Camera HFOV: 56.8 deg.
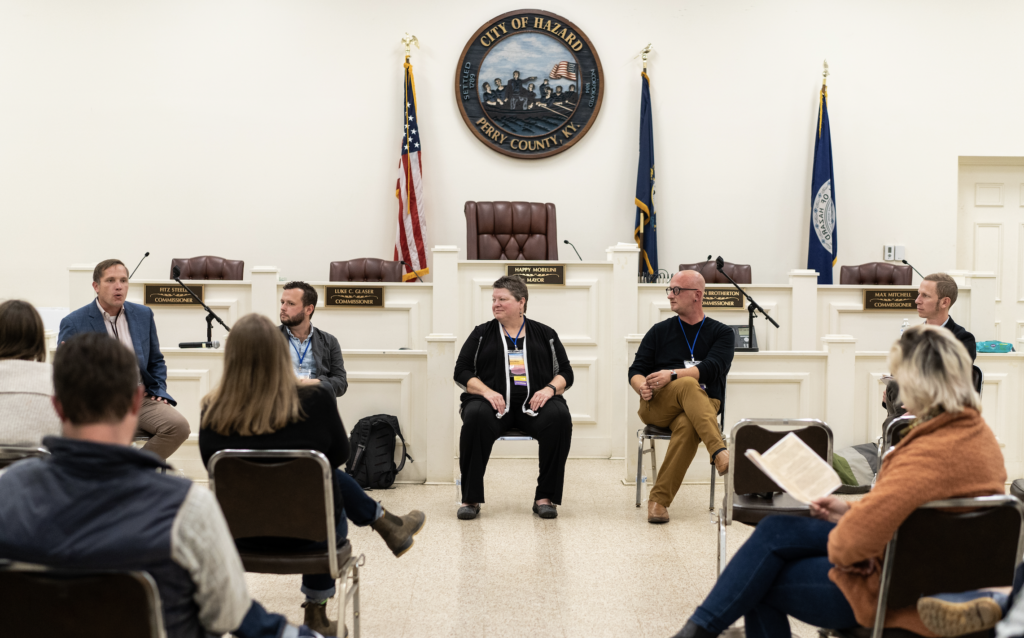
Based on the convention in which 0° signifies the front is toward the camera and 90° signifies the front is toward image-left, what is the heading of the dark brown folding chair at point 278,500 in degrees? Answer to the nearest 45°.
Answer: approximately 225°

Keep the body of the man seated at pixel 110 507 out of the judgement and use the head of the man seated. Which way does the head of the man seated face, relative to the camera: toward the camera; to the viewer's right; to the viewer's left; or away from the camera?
away from the camera

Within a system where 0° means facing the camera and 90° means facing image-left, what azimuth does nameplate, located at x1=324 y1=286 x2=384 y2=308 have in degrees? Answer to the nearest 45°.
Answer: approximately 0°

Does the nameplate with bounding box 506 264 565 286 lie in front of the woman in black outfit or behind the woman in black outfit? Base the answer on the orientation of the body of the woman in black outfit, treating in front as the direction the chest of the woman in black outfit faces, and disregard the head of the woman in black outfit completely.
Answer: behind

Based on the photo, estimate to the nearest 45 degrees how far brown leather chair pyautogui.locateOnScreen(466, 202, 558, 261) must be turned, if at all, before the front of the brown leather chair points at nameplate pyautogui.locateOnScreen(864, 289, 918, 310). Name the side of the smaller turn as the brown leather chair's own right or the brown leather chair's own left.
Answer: approximately 45° to the brown leather chair's own left

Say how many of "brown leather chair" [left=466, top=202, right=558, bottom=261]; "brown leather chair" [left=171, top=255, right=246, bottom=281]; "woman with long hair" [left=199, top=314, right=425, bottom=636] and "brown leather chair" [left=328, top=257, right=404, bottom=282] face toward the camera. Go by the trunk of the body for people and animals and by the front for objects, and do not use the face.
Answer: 3

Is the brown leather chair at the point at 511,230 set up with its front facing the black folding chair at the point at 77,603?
yes

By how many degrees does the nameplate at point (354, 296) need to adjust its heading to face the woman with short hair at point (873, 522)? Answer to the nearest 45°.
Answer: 0° — it already faces them
